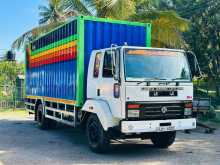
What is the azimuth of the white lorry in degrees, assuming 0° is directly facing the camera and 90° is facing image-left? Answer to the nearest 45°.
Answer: approximately 315°
